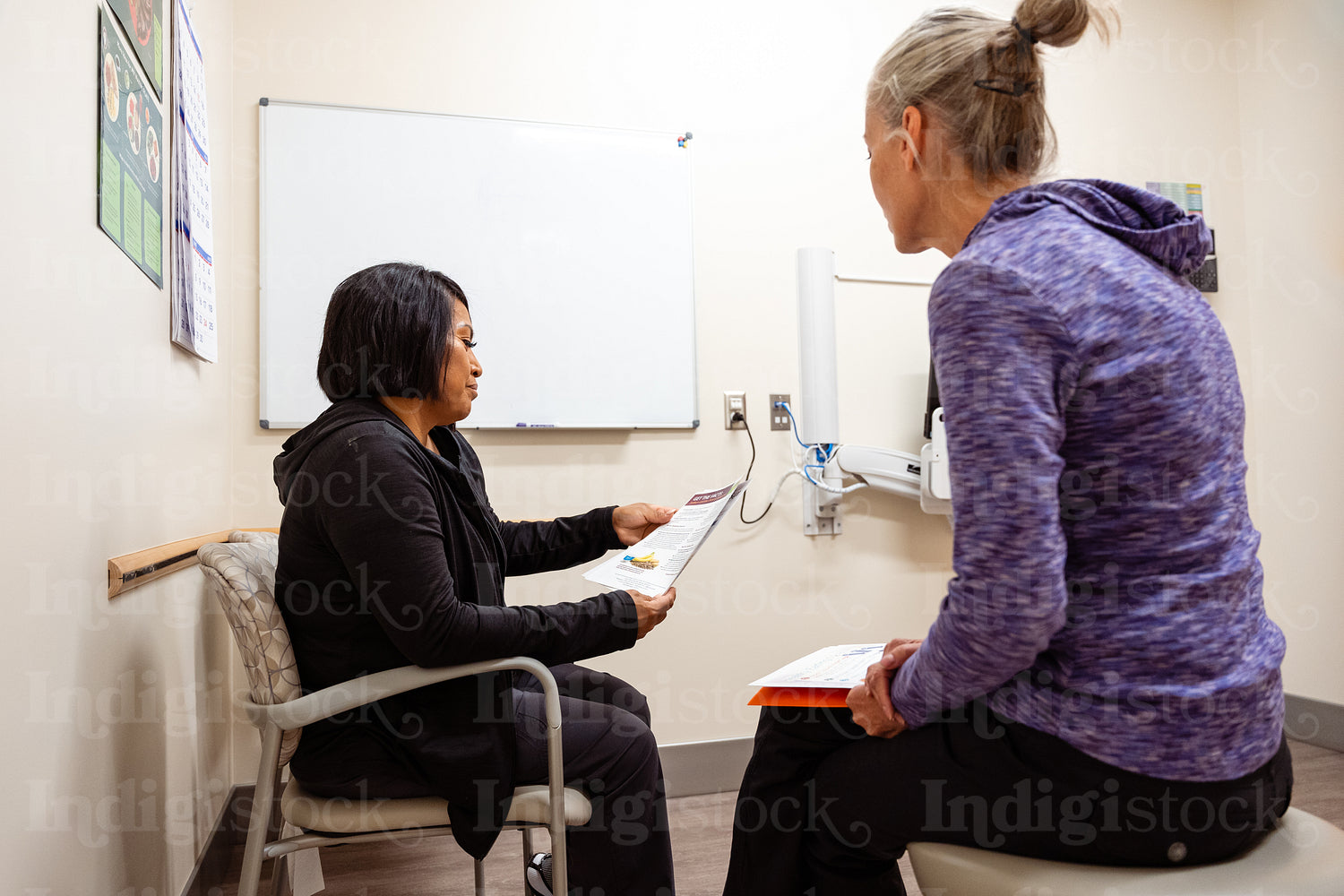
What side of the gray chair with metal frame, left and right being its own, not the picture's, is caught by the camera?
right

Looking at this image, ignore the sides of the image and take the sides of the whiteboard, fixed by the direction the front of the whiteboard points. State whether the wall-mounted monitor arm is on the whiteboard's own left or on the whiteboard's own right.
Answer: on the whiteboard's own left

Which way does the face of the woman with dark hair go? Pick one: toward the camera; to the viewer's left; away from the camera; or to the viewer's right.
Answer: to the viewer's right

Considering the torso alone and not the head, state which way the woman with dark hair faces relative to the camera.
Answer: to the viewer's right

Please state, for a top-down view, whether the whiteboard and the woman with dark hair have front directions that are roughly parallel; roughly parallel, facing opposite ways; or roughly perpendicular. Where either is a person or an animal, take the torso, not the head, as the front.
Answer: roughly perpendicular

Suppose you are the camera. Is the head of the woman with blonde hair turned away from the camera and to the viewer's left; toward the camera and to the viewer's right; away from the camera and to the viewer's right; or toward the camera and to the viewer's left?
away from the camera and to the viewer's left

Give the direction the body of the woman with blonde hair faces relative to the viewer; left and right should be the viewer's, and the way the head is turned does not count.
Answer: facing away from the viewer and to the left of the viewer

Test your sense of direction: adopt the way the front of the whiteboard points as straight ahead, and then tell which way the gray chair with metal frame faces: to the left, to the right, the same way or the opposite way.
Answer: to the left

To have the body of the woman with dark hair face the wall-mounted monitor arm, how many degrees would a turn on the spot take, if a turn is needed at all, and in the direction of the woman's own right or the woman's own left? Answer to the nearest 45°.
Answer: approximately 45° to the woman's own left

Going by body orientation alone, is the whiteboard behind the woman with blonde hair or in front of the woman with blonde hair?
in front

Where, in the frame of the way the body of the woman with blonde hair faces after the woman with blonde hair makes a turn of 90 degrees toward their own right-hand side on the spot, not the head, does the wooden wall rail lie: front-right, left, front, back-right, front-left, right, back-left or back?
back-left

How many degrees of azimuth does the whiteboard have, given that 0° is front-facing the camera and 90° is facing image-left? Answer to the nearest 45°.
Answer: approximately 0°

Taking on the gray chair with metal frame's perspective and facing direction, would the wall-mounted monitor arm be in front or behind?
in front

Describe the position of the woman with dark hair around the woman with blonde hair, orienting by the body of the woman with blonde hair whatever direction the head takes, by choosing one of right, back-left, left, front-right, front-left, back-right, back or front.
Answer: front-left

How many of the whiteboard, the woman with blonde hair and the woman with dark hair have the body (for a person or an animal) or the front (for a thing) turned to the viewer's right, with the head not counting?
1
